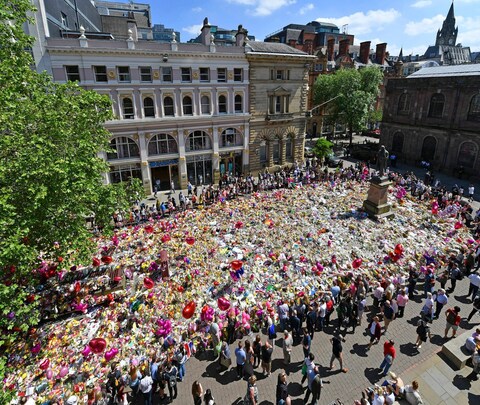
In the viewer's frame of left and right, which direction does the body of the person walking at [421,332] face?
facing the viewer and to the left of the viewer

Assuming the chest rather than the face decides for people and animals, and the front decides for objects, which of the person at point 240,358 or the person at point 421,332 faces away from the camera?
the person at point 240,358

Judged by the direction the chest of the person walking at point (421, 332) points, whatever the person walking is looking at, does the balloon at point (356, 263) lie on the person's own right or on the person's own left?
on the person's own right

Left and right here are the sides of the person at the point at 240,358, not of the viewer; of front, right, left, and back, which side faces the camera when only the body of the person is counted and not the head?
back

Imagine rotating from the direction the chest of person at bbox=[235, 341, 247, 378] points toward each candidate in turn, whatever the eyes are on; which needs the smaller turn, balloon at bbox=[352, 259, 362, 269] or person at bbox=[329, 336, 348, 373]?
the balloon

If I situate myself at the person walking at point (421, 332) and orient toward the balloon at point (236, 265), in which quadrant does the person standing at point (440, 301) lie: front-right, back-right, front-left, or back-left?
back-right

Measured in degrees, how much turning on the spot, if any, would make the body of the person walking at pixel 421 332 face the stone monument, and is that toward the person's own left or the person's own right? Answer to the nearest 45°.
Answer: approximately 135° to the person's own right

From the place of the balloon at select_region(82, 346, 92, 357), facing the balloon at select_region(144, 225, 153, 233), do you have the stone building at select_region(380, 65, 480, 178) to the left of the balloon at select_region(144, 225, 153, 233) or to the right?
right

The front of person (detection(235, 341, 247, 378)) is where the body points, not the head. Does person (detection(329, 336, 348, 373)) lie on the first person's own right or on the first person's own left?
on the first person's own right

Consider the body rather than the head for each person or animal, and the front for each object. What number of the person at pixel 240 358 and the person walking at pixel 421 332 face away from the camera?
1

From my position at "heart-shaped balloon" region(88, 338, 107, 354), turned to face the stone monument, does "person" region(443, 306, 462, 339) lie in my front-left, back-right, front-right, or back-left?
front-right

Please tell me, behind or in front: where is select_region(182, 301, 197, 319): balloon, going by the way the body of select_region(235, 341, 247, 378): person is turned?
in front
